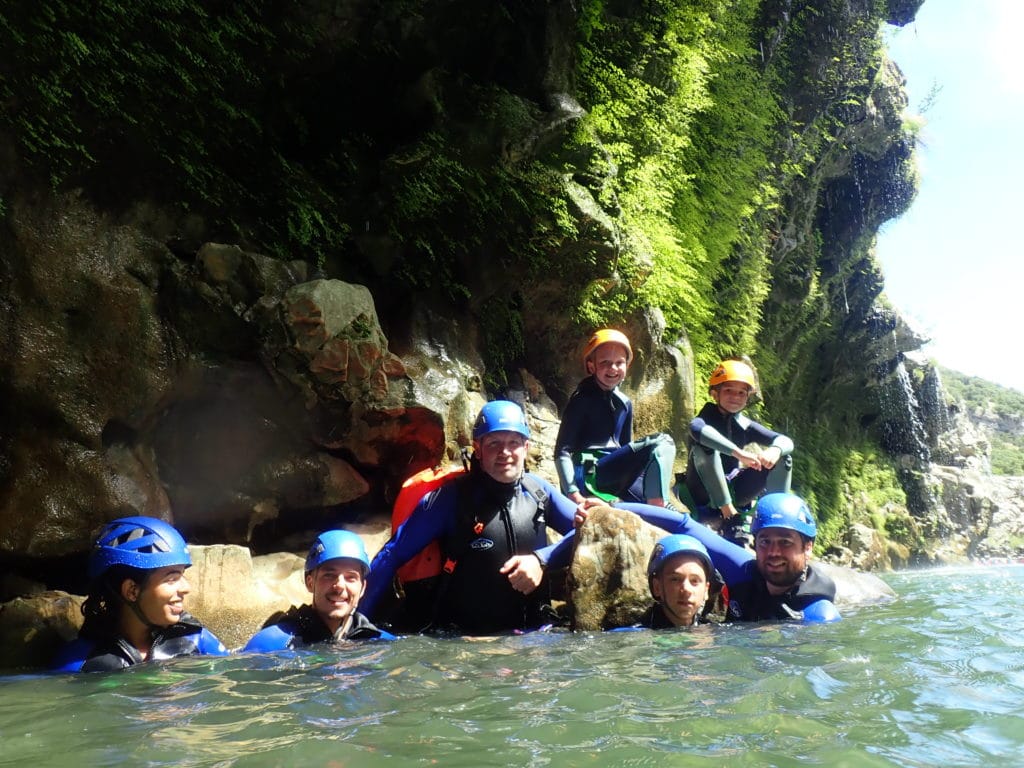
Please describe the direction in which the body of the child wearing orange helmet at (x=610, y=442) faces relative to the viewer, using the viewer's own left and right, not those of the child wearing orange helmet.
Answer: facing the viewer and to the right of the viewer

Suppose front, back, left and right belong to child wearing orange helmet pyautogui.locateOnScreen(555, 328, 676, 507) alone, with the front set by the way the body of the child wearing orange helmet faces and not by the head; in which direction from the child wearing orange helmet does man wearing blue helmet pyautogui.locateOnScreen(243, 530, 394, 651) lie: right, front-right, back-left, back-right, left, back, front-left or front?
right

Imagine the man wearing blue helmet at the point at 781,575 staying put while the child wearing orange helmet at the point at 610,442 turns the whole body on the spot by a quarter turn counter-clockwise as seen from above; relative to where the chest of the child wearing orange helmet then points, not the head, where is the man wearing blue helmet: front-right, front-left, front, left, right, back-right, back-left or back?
right

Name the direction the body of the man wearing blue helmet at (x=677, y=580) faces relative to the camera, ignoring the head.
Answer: toward the camera

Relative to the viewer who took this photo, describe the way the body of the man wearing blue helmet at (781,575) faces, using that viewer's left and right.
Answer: facing the viewer

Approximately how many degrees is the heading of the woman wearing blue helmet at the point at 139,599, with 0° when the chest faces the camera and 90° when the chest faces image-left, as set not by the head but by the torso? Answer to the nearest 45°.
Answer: approximately 315°

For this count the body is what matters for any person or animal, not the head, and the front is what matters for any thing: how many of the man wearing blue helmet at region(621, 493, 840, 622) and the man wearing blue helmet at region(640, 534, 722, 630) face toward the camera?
2

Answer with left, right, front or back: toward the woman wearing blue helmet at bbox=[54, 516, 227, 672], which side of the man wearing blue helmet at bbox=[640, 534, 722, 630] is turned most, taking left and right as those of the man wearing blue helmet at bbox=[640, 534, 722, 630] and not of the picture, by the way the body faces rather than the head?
right

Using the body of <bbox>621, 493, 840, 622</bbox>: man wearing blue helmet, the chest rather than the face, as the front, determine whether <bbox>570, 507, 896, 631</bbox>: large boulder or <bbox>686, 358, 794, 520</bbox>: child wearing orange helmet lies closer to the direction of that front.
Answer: the large boulder

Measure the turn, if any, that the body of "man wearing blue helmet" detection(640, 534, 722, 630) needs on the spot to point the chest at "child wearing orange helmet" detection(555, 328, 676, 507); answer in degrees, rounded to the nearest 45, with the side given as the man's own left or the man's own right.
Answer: approximately 180°

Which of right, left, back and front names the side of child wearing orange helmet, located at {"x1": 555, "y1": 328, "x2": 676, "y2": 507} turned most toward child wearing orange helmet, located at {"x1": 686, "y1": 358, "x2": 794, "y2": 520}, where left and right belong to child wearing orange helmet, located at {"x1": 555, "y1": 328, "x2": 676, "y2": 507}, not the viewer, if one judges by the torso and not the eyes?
left

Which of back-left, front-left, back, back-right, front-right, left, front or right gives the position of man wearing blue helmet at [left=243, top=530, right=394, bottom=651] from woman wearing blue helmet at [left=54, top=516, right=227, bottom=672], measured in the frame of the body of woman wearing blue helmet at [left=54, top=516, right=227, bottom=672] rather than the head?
front-left

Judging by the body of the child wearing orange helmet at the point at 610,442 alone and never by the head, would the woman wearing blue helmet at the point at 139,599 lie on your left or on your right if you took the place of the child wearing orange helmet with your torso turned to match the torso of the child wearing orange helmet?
on your right
